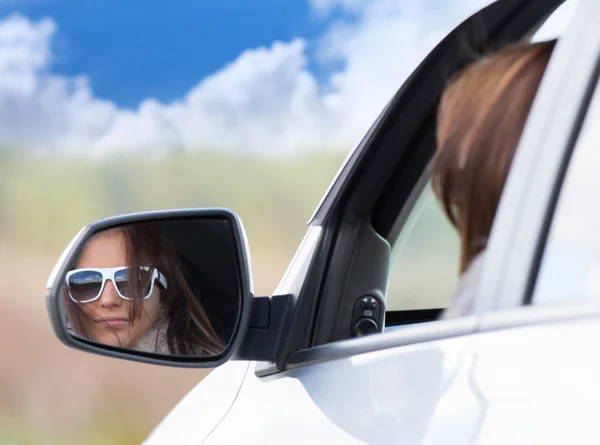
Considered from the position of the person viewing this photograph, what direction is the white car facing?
facing away from the viewer and to the left of the viewer
